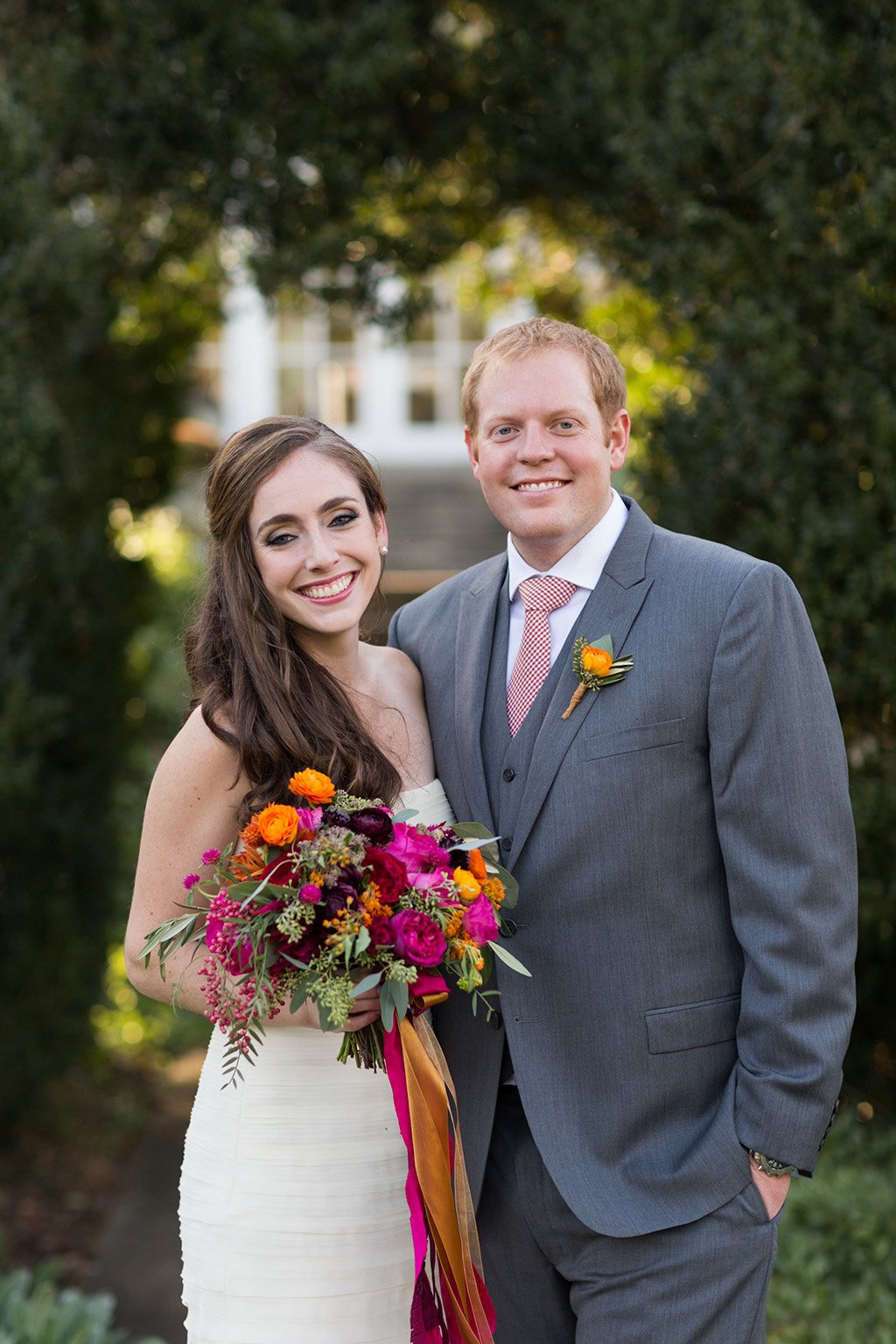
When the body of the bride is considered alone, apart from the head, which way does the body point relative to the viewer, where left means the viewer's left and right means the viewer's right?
facing the viewer and to the right of the viewer

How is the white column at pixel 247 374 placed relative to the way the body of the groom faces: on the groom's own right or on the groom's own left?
on the groom's own right

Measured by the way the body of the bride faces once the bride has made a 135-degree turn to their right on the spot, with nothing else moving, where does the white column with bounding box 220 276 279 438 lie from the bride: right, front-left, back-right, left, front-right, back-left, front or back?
right

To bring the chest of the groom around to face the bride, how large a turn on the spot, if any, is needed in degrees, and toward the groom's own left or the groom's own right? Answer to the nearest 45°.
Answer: approximately 45° to the groom's own right

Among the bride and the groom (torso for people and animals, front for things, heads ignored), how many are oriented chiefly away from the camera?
0

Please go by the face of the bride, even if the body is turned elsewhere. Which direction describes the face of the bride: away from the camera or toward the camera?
toward the camera

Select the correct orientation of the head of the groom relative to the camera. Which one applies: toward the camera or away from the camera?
toward the camera

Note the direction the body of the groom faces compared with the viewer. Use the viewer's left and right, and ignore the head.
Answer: facing the viewer and to the left of the viewer

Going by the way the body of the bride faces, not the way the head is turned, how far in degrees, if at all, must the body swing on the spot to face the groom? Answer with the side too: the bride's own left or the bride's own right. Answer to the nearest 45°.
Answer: approximately 45° to the bride's own left
